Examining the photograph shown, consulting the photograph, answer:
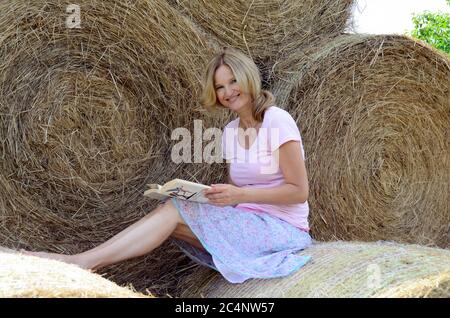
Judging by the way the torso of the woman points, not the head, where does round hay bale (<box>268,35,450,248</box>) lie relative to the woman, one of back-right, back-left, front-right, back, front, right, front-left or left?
back

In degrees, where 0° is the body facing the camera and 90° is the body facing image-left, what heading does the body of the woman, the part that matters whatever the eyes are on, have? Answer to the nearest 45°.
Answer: approximately 45°
